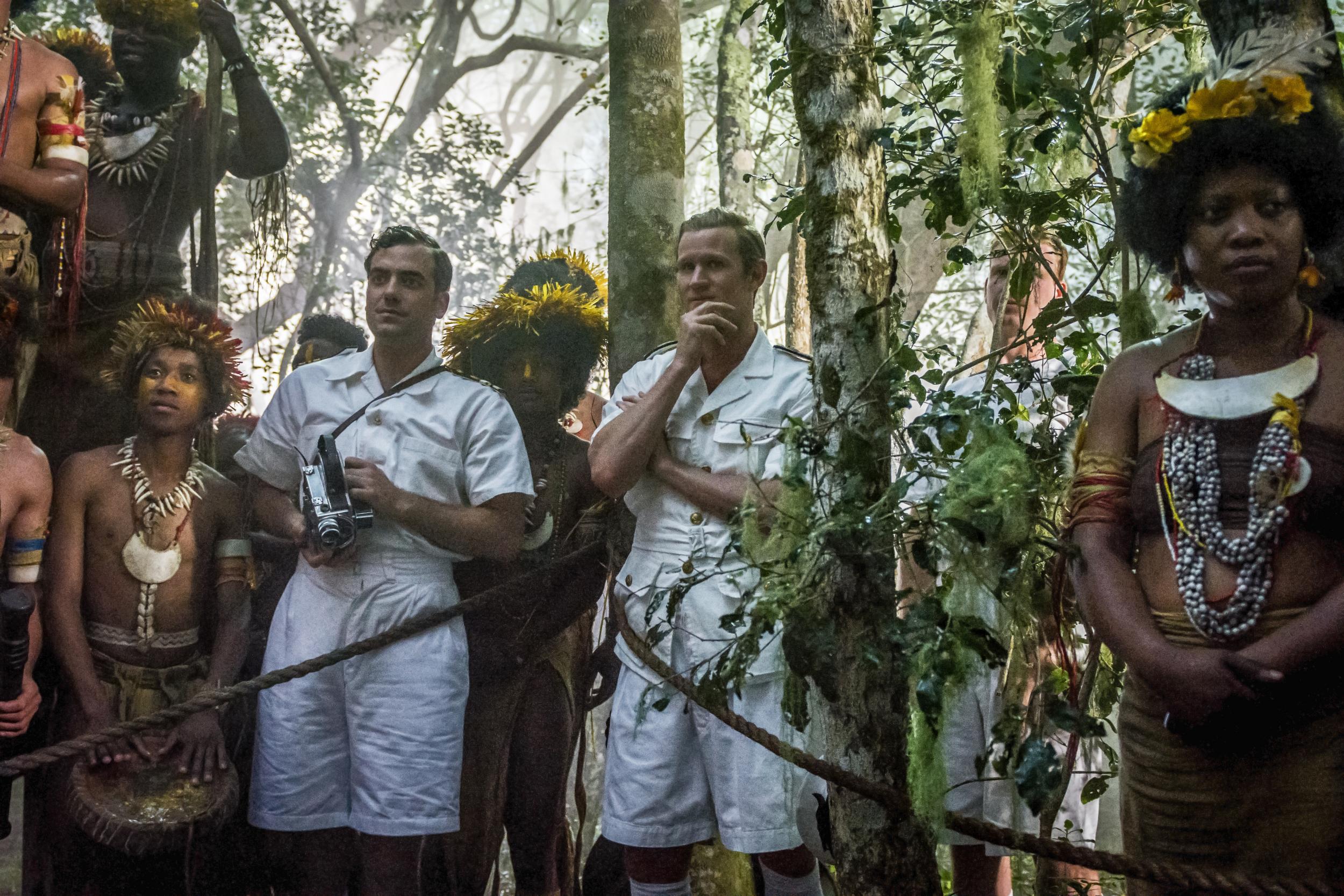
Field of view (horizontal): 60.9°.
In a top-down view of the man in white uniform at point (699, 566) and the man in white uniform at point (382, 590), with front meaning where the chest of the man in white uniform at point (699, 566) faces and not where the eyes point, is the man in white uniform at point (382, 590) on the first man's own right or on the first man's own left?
on the first man's own right

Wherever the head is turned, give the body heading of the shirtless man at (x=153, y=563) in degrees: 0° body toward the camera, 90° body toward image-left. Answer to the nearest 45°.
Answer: approximately 0°

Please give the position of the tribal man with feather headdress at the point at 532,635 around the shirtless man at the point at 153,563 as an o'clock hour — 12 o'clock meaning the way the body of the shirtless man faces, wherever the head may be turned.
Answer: The tribal man with feather headdress is roughly at 9 o'clock from the shirtless man.

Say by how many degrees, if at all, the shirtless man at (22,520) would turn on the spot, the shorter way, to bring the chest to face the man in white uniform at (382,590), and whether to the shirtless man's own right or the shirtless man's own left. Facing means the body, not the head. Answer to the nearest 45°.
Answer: approximately 90° to the shirtless man's own left

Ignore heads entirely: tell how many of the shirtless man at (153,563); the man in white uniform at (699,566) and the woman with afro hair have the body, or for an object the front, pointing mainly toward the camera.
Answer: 3

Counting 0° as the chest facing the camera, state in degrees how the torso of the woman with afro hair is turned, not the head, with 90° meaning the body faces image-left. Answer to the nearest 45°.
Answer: approximately 0°

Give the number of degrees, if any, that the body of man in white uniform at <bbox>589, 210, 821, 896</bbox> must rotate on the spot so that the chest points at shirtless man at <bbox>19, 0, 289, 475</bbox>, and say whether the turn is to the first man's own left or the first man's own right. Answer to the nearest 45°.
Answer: approximately 135° to the first man's own right

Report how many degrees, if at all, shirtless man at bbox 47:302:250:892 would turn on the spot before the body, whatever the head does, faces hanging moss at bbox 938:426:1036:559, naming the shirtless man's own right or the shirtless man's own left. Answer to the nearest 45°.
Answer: approximately 45° to the shirtless man's own left

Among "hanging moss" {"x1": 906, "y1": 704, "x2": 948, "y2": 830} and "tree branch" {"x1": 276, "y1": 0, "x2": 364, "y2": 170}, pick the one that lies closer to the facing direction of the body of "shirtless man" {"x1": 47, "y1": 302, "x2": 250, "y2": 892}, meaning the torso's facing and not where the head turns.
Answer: the hanging moss
